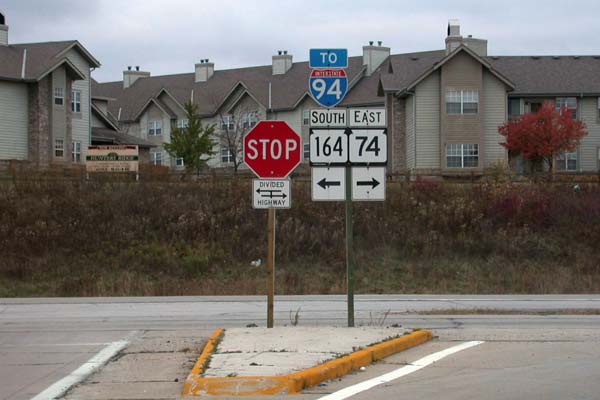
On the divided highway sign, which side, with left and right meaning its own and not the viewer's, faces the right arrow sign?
left

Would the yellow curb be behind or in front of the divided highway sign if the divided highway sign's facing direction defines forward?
in front

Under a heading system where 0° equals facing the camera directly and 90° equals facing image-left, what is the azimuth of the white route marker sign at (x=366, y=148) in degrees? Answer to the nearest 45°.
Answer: approximately 0°

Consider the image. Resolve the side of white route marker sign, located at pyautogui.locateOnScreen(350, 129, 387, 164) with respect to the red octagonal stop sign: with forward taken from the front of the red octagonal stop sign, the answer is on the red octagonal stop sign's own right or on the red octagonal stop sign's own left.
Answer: on the red octagonal stop sign's own left

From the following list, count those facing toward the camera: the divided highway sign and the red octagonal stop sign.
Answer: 2
